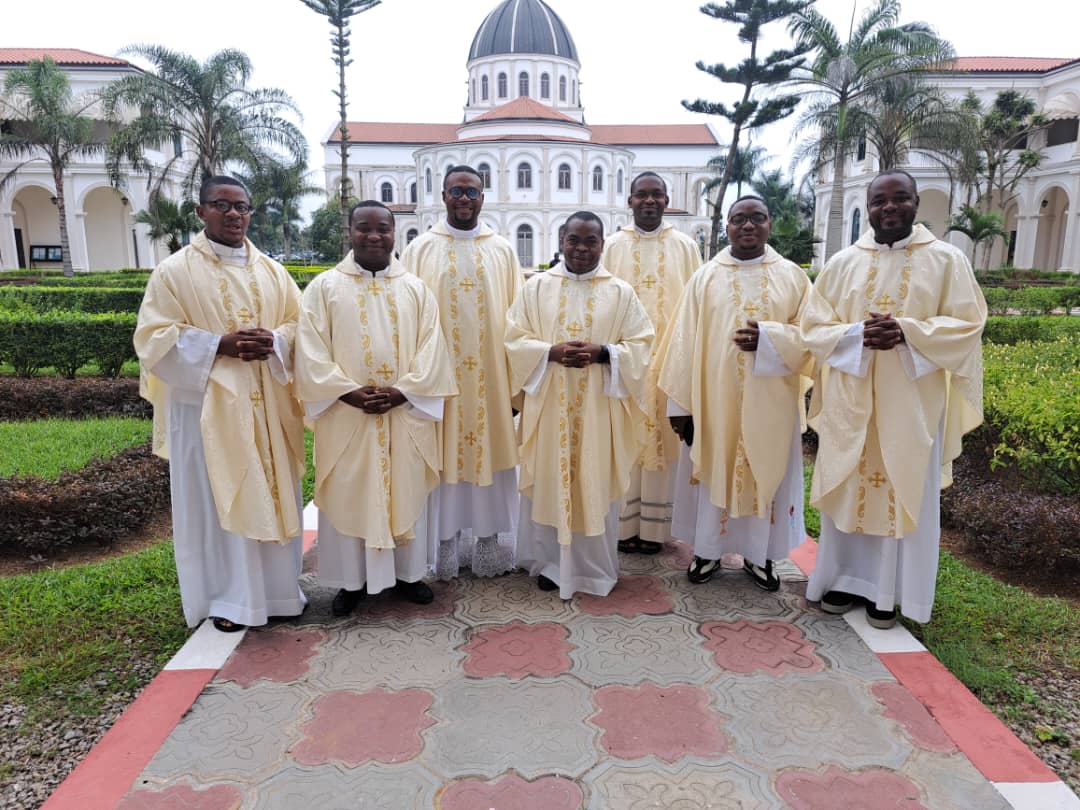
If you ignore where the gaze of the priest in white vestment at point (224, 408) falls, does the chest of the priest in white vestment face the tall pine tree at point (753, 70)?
no

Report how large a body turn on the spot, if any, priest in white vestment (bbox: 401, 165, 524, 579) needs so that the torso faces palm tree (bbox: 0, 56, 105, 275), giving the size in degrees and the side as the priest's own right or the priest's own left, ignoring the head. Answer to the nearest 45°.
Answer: approximately 135° to the priest's own right

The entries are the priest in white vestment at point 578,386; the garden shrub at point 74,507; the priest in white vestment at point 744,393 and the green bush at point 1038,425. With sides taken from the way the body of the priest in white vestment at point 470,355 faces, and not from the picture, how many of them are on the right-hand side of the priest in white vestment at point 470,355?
1

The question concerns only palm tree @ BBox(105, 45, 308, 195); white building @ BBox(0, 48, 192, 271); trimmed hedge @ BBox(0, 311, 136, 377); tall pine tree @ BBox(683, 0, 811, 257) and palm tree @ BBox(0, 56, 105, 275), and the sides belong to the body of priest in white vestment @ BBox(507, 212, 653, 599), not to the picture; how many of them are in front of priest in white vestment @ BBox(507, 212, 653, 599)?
0

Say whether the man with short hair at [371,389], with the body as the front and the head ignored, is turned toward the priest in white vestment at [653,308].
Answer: no

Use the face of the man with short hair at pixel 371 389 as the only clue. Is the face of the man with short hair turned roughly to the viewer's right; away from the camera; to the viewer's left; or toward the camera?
toward the camera

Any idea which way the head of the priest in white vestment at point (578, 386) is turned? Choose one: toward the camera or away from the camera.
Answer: toward the camera

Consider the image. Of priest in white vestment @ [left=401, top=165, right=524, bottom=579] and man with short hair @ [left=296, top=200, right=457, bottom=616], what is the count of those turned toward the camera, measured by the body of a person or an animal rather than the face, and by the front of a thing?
2

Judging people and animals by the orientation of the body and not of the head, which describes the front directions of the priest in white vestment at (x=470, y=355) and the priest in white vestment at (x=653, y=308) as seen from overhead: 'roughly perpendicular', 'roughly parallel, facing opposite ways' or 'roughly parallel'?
roughly parallel

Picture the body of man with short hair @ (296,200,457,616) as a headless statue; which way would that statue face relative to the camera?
toward the camera

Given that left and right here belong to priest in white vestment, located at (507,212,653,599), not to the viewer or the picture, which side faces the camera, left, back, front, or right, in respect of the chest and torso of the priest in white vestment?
front

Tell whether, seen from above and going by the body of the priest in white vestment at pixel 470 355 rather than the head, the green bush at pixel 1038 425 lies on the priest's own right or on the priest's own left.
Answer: on the priest's own left

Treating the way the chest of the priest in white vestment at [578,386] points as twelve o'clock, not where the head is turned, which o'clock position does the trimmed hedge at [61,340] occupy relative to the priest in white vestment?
The trimmed hedge is roughly at 4 o'clock from the priest in white vestment.

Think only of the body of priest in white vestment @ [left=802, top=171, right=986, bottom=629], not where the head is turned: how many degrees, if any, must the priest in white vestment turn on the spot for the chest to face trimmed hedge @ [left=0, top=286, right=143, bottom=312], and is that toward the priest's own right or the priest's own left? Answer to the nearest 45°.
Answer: approximately 90° to the priest's own right

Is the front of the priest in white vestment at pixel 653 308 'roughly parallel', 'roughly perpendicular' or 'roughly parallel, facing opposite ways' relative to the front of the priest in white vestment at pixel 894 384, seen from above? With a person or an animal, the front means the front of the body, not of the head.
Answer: roughly parallel

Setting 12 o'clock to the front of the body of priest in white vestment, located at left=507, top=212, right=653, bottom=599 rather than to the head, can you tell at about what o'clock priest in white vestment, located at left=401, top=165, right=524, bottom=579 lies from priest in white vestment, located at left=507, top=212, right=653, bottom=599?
priest in white vestment, located at left=401, top=165, right=524, bottom=579 is roughly at 4 o'clock from priest in white vestment, located at left=507, top=212, right=653, bottom=599.

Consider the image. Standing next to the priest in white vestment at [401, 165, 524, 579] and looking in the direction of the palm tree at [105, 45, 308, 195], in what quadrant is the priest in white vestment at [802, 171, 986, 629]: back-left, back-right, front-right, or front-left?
back-right

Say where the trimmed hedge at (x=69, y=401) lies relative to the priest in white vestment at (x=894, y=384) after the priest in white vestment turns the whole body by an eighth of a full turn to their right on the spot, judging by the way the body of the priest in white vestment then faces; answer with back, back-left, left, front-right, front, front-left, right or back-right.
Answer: front-right

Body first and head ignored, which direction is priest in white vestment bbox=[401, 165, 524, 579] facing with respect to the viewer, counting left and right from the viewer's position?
facing the viewer

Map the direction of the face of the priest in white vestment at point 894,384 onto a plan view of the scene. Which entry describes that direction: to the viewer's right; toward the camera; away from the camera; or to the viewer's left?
toward the camera

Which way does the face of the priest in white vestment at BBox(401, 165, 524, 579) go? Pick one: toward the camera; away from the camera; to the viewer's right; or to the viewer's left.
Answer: toward the camera
